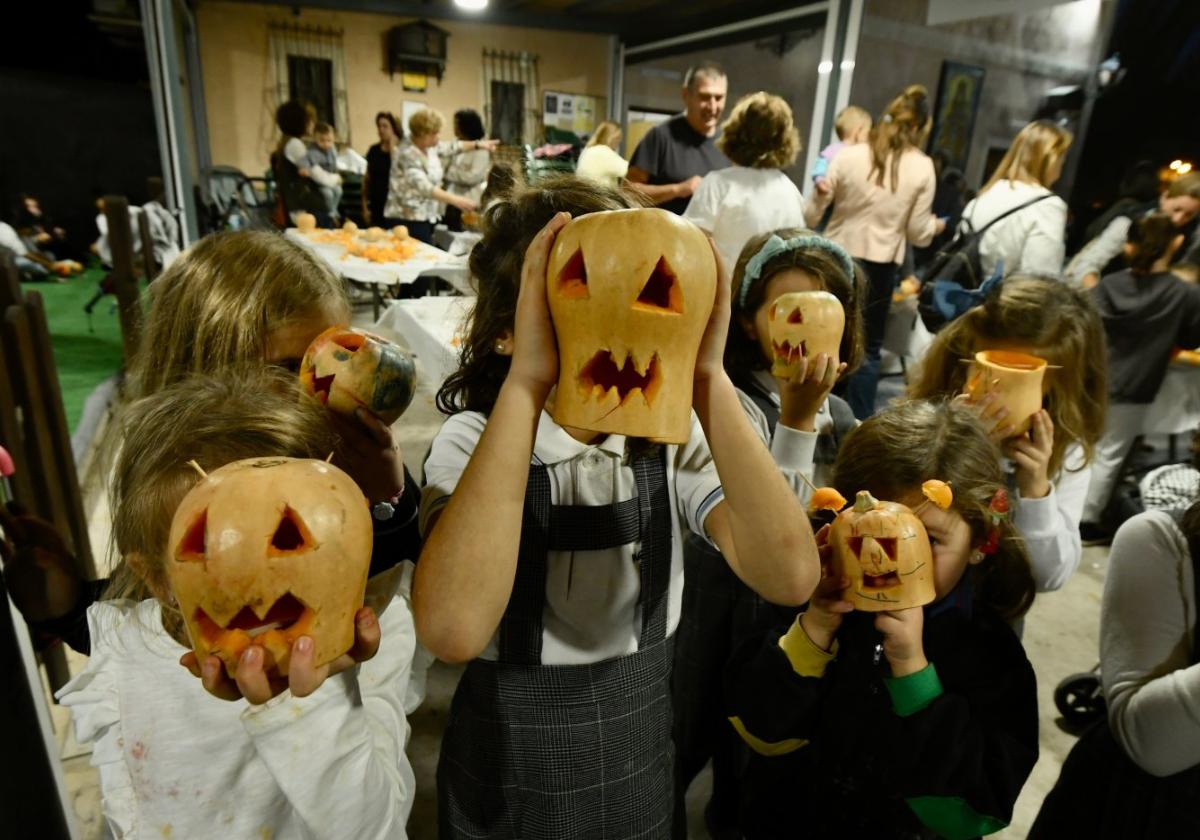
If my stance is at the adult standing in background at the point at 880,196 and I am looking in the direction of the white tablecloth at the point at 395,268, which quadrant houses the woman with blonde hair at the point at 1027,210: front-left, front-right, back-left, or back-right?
back-left

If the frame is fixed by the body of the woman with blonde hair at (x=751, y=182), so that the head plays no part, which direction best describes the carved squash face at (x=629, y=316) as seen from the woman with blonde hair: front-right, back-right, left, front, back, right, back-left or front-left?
back

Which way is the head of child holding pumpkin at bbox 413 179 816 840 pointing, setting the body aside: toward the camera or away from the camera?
toward the camera

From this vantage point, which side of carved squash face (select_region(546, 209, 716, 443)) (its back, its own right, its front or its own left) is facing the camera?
front

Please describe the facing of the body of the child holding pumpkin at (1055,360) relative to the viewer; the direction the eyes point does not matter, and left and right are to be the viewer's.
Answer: facing the viewer and to the left of the viewer

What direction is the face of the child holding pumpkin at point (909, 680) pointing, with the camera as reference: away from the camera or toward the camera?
toward the camera

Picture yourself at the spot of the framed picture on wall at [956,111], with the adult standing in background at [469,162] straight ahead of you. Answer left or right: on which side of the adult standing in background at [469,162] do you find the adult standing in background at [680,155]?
left

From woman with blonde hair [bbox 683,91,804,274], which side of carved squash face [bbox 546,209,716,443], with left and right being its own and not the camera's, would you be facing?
back

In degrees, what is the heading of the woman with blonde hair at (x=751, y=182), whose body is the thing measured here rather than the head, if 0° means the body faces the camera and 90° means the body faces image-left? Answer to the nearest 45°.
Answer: approximately 180°

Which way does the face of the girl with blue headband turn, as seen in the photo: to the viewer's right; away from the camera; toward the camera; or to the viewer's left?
toward the camera

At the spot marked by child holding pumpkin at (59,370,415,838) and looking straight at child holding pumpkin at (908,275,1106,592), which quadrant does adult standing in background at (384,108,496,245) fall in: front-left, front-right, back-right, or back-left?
front-left

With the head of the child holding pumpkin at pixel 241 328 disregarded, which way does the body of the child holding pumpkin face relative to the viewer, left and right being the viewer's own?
facing the viewer and to the right of the viewer

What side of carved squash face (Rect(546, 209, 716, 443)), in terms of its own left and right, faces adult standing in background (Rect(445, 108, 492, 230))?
back
